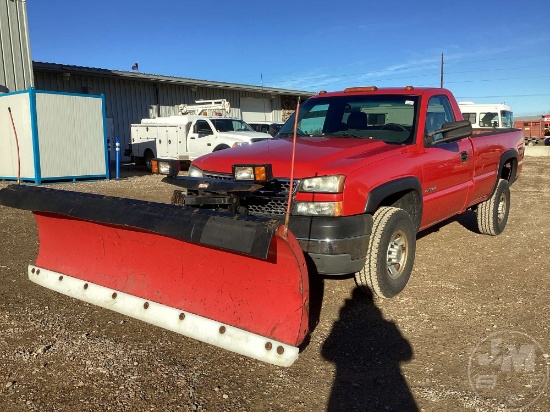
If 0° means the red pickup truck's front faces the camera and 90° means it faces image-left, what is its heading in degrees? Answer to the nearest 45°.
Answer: approximately 45°

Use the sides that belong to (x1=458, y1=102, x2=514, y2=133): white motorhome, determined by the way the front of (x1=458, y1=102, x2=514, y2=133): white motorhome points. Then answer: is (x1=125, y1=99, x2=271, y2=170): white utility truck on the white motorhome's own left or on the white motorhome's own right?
on the white motorhome's own right

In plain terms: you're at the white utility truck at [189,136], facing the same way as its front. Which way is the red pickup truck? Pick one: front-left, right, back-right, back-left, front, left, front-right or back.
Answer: front-right

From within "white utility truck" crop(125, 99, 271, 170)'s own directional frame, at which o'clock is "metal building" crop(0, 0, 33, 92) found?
The metal building is roughly at 4 o'clock from the white utility truck.

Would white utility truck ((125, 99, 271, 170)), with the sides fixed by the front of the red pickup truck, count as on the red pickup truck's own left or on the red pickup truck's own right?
on the red pickup truck's own right

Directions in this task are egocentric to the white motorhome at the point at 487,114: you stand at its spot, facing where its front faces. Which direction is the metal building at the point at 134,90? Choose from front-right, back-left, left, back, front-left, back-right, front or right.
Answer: back-right

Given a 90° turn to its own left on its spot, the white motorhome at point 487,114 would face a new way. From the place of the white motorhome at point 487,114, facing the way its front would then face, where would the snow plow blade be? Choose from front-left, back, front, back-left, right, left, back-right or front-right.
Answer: back-right

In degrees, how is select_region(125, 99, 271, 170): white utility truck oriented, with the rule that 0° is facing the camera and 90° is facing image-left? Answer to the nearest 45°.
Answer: approximately 315°

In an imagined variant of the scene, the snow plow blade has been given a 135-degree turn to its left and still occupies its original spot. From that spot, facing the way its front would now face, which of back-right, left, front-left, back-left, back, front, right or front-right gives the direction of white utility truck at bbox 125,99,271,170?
left

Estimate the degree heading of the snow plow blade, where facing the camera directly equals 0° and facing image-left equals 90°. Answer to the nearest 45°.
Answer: approximately 45°

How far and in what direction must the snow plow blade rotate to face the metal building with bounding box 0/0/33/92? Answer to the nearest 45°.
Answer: approximately 135° to its right

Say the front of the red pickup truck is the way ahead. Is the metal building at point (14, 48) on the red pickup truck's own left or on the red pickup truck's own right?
on the red pickup truck's own right

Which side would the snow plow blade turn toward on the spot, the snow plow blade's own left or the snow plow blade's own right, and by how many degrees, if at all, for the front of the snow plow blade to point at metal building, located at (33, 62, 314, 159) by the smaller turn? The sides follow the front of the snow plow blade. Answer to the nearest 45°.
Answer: approximately 135° to the snow plow blade's own right

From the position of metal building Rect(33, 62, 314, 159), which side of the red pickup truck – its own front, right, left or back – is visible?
right

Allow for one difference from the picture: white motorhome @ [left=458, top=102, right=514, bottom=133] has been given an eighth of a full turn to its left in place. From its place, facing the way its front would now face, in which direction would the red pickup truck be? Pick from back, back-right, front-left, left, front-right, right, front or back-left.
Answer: right
